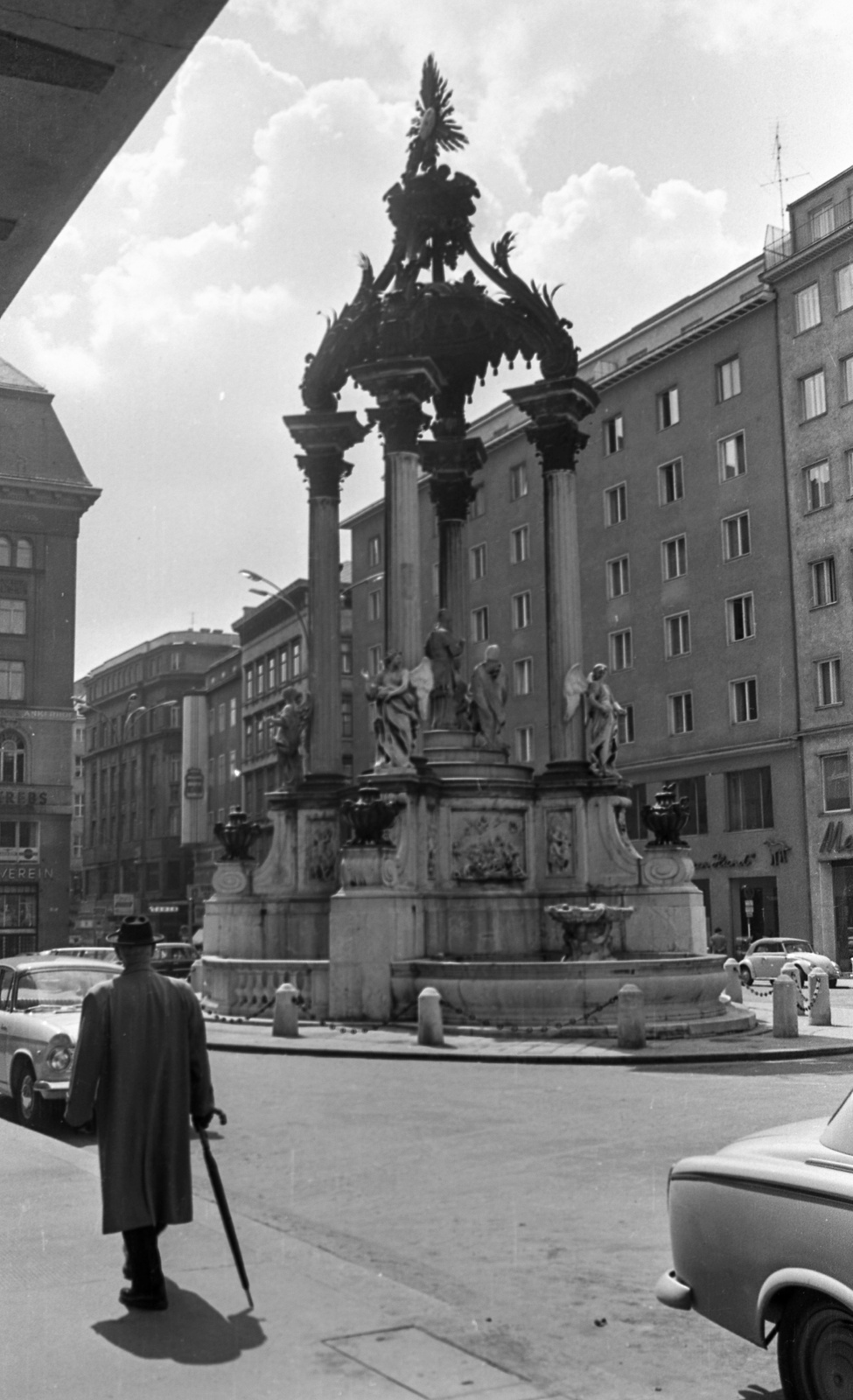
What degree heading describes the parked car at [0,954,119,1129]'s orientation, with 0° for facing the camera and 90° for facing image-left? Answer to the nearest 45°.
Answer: approximately 315°

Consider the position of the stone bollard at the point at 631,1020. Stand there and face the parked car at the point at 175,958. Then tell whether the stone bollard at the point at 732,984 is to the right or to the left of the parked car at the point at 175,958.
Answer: right

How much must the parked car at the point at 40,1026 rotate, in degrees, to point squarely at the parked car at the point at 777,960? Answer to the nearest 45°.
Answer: approximately 90° to its left

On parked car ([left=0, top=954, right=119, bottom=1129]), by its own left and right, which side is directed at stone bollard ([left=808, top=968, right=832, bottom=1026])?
left

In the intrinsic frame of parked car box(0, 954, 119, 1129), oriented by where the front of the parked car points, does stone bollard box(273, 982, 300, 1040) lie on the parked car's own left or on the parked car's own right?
on the parked car's own left

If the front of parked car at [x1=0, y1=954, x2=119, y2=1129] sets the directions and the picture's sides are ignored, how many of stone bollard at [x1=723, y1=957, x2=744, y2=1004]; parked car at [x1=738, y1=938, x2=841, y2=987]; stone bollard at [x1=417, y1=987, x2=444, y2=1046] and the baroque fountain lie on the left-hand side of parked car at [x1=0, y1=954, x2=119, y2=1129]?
4

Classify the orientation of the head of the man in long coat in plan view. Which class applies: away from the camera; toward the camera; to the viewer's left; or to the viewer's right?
away from the camera

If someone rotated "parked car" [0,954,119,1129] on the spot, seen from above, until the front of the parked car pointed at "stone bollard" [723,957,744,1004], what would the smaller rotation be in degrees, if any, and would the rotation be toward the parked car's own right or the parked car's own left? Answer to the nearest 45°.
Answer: approximately 90° to the parked car's own left
